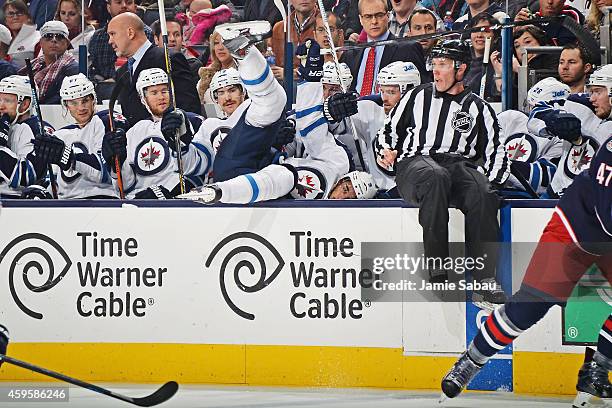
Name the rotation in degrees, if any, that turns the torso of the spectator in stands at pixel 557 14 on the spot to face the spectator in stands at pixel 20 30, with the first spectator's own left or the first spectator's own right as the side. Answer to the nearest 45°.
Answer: approximately 90° to the first spectator's own right

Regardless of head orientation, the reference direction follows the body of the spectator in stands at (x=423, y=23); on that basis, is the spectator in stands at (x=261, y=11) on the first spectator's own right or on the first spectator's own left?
on the first spectator's own right

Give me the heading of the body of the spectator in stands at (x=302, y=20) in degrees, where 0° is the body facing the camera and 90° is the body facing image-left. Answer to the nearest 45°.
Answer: approximately 0°

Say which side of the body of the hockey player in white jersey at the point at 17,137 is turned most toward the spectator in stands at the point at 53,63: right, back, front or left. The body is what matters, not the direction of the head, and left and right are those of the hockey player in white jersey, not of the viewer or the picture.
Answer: back

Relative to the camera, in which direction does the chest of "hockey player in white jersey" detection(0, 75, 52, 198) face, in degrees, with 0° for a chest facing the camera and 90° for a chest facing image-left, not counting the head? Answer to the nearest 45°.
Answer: approximately 45°

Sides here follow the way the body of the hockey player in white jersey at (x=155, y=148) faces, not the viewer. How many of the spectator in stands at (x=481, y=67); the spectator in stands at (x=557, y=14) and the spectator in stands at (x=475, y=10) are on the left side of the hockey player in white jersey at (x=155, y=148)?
3
